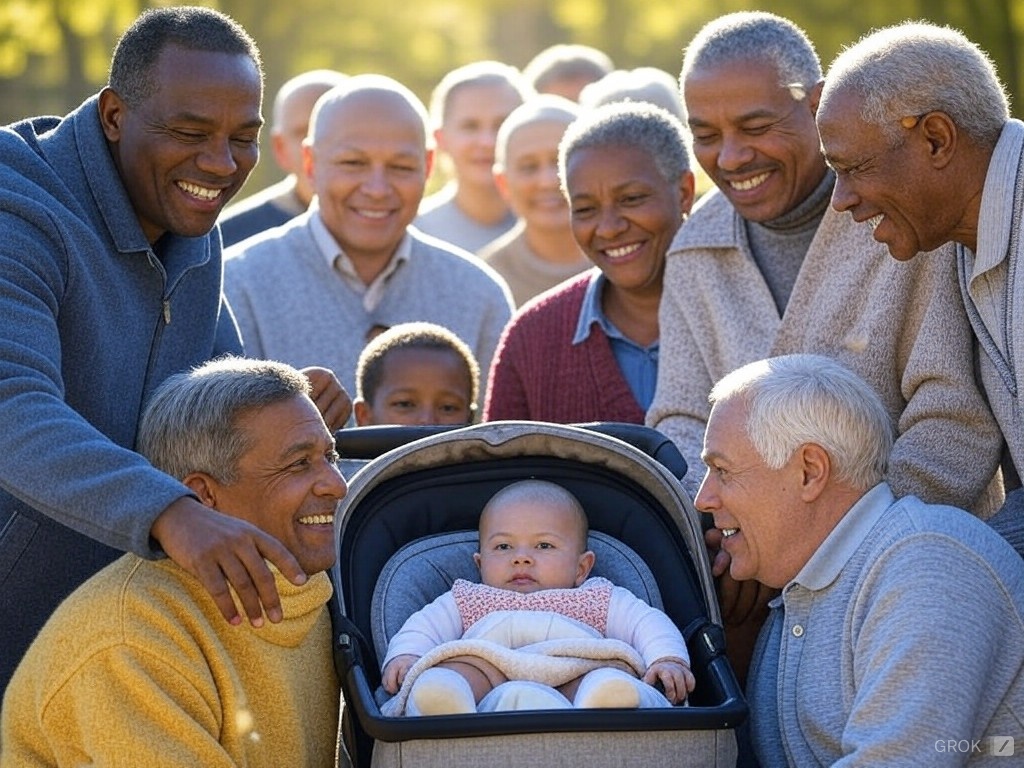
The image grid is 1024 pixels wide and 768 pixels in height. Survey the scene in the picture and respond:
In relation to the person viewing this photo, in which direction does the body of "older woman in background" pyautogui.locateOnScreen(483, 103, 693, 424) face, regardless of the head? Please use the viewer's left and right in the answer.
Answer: facing the viewer

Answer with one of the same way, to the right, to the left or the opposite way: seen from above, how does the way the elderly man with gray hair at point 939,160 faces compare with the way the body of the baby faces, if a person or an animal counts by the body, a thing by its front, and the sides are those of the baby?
to the right

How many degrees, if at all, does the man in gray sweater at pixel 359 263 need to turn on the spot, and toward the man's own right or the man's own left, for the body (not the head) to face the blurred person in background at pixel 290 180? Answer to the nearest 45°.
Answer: approximately 180°

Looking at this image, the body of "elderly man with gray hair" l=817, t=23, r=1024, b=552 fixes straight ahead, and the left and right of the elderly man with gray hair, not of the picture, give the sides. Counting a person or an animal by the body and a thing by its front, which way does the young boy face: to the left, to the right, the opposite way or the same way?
to the left

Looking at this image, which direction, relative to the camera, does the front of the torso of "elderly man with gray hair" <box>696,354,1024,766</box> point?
to the viewer's left

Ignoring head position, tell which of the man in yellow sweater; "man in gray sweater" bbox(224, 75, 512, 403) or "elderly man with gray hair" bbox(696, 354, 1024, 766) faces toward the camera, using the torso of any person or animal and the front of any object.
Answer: the man in gray sweater

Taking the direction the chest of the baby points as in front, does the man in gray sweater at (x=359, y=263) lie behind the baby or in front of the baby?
behind

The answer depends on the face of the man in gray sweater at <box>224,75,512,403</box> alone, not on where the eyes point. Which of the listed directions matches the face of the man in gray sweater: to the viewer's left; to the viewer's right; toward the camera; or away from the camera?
toward the camera

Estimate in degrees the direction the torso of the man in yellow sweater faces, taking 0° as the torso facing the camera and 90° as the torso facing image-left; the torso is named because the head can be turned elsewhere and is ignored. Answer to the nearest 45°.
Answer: approximately 270°

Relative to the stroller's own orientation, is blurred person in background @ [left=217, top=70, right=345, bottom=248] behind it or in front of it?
behind

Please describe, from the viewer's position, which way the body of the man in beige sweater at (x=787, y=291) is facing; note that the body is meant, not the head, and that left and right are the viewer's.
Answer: facing the viewer and to the left of the viewer

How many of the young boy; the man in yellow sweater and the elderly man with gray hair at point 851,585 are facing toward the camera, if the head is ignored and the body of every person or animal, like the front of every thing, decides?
1

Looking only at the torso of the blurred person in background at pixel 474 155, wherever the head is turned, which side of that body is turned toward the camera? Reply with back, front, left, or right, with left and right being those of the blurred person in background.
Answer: front

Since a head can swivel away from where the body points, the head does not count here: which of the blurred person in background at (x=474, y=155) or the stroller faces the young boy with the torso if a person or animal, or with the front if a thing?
the blurred person in background

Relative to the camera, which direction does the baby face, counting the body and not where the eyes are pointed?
toward the camera

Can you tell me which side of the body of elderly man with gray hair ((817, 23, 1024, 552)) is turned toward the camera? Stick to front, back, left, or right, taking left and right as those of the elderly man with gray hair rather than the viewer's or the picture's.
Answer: left

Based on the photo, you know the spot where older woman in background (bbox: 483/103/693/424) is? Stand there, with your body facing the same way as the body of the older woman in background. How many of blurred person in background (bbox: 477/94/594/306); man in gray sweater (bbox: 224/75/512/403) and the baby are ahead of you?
1

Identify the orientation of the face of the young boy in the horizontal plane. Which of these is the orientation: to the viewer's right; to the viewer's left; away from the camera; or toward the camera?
toward the camera

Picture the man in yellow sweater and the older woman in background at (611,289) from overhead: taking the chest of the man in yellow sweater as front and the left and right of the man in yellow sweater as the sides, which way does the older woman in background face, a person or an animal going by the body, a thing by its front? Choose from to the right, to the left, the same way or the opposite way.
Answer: to the right

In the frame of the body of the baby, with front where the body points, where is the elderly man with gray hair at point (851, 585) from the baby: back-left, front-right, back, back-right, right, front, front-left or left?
left
